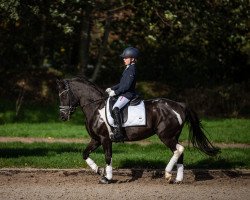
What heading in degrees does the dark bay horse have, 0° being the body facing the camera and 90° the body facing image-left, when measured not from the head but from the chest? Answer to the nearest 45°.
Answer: approximately 90°

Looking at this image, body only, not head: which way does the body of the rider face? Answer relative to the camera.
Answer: to the viewer's left

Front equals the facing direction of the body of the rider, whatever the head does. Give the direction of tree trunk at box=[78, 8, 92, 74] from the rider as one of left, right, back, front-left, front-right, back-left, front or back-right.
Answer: right

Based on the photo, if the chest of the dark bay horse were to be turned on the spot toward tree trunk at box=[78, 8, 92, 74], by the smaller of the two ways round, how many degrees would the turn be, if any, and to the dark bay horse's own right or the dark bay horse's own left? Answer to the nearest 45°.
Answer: approximately 90° to the dark bay horse's own right
